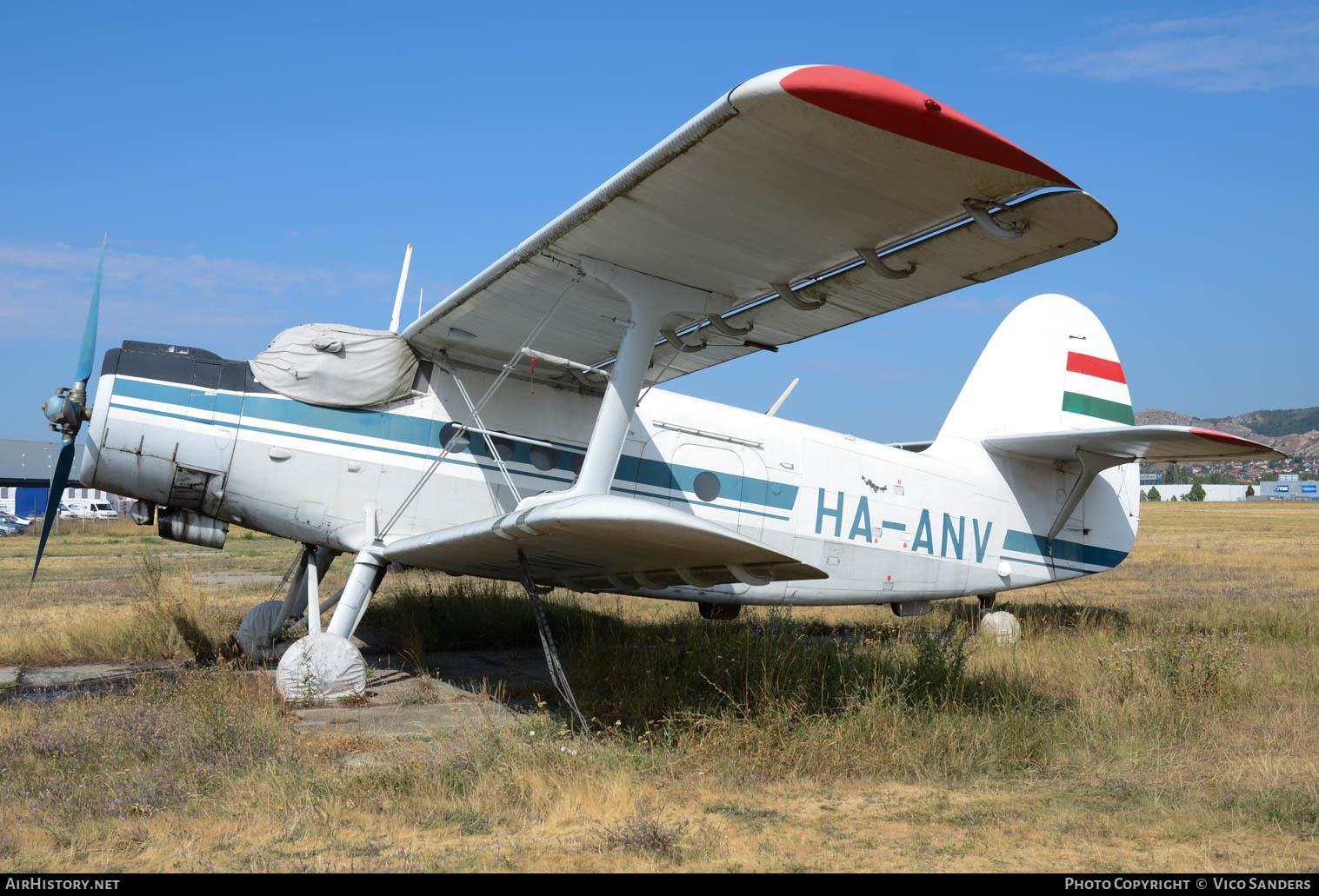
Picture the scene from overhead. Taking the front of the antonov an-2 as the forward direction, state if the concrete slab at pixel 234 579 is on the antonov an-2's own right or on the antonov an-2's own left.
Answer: on the antonov an-2's own right

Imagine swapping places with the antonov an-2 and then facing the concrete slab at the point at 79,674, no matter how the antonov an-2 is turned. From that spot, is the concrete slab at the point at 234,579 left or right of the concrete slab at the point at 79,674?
right

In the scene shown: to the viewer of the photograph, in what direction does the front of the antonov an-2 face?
facing the viewer and to the left of the viewer
